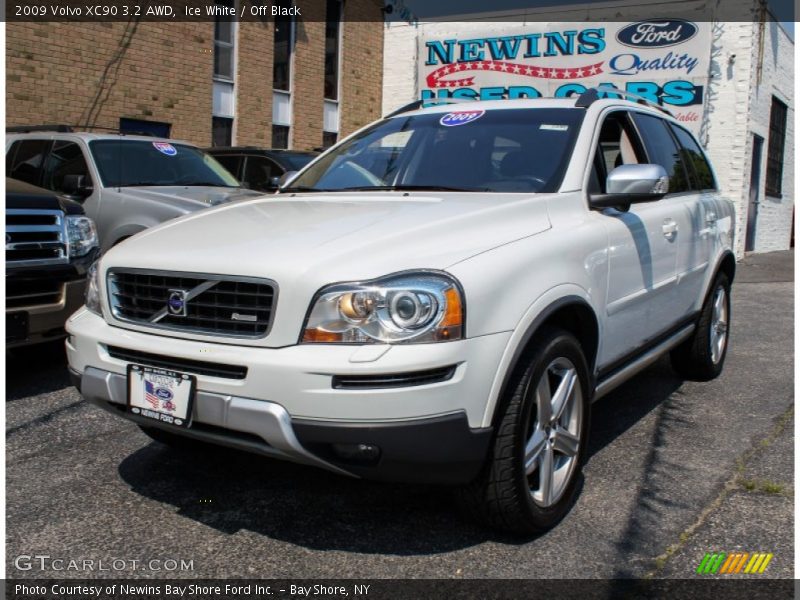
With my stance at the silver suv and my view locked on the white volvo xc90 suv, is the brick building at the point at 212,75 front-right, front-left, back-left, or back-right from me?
back-left

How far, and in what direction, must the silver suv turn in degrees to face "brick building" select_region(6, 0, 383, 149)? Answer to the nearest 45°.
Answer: approximately 135° to its left

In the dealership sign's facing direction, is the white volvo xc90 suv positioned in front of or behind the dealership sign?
in front

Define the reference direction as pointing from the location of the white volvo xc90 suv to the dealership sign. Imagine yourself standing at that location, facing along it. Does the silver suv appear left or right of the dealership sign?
left

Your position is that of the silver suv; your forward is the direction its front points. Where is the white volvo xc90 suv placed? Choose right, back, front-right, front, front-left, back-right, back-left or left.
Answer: front-right

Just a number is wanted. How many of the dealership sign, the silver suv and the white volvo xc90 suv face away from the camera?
0

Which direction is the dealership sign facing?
toward the camera

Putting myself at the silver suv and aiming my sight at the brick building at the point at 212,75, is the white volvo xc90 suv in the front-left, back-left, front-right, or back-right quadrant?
back-right

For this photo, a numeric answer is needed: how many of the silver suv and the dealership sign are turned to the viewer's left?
0

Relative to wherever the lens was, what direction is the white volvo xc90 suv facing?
facing the viewer and to the left of the viewer

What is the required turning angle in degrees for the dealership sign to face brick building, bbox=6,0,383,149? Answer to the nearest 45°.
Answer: approximately 90° to its right

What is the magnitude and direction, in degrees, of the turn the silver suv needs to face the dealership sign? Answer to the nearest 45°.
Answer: approximately 90° to its left

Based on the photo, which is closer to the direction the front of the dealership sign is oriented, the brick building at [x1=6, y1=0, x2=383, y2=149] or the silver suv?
the silver suv

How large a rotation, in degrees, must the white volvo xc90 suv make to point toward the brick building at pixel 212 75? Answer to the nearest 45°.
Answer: approximately 135° to its right

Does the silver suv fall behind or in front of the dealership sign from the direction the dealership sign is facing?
in front

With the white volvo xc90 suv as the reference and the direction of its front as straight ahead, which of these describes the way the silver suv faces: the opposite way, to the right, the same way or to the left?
to the left

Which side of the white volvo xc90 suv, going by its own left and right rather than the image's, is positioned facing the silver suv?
right

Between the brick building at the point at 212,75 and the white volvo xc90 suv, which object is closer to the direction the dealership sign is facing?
the white volvo xc90 suv
